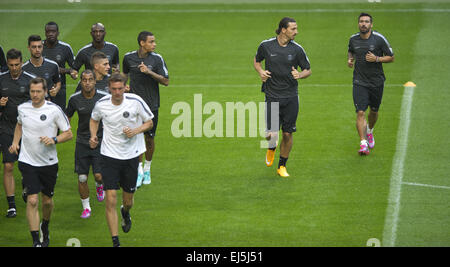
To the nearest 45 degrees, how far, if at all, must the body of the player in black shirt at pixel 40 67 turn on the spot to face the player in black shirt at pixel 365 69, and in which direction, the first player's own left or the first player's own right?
approximately 90° to the first player's own left

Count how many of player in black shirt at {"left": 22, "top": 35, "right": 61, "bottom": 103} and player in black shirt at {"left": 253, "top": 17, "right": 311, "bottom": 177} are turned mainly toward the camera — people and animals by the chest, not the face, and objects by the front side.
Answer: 2

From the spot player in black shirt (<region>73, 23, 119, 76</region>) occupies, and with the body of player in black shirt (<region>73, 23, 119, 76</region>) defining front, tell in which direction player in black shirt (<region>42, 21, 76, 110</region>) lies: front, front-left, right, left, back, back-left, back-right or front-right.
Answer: back-right

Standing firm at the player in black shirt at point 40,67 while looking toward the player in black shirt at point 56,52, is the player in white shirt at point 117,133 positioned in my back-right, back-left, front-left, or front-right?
back-right

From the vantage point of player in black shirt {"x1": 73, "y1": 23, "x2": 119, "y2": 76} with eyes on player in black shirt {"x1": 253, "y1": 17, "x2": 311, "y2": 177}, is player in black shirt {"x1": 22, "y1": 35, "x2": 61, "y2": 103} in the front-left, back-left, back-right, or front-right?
back-right

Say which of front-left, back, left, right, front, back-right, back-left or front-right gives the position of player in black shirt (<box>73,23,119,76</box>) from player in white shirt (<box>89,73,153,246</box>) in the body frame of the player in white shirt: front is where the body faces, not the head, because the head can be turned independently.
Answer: back

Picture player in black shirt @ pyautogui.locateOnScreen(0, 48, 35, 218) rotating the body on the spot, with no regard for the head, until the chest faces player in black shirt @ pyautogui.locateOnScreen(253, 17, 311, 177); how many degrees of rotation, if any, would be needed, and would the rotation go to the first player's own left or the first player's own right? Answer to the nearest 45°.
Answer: approximately 90° to the first player's own left

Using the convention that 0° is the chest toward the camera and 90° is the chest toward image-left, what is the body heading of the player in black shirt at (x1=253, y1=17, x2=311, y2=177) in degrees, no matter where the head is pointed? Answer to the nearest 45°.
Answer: approximately 0°
